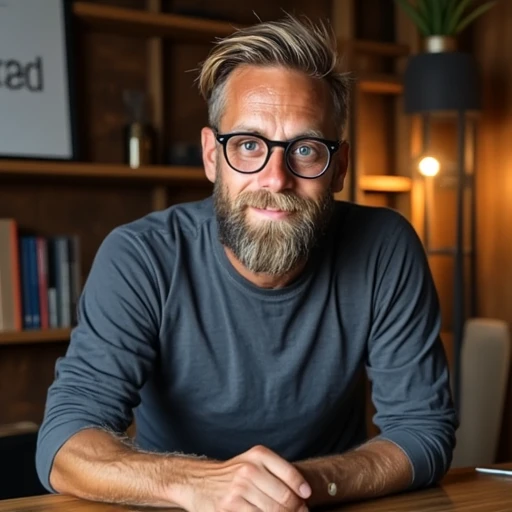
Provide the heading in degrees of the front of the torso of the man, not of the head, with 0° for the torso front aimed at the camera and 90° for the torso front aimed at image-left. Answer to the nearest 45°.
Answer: approximately 0°

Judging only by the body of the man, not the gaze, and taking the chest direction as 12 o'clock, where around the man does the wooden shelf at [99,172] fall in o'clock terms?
The wooden shelf is roughly at 5 o'clock from the man.

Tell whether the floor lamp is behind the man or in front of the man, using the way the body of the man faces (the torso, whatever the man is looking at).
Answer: behind

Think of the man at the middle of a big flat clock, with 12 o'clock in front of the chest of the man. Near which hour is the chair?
The chair is roughly at 7 o'clock from the man.

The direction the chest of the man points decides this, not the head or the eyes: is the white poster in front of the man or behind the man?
behind

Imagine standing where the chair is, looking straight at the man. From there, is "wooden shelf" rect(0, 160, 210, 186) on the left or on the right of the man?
right

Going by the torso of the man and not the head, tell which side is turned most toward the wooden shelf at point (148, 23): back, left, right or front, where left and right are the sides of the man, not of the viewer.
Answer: back

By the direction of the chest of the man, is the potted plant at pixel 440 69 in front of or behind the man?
behind
